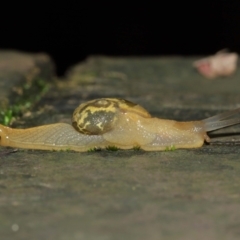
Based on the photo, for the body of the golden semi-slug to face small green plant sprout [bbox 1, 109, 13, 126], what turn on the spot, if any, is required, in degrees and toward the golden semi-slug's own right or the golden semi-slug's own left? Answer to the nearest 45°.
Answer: approximately 135° to the golden semi-slug's own left

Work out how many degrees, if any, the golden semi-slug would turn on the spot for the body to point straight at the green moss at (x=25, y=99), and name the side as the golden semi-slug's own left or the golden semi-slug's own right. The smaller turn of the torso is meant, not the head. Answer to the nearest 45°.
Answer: approximately 135° to the golden semi-slug's own left

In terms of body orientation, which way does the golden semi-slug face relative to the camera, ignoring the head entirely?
to the viewer's right
